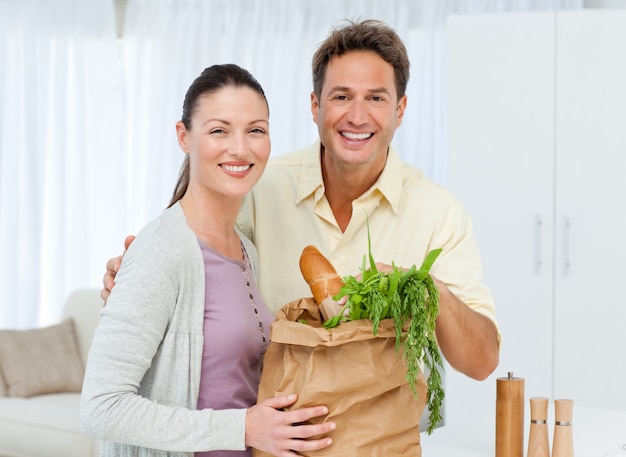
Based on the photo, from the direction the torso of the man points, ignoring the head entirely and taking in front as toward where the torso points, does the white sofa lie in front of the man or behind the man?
behind

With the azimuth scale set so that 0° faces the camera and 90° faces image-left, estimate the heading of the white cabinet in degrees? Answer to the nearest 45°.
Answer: approximately 0°

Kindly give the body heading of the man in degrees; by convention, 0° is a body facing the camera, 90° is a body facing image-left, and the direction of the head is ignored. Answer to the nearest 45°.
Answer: approximately 0°

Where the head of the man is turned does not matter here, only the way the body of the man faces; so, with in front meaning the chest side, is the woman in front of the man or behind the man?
in front

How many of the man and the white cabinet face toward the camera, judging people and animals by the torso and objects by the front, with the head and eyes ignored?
2

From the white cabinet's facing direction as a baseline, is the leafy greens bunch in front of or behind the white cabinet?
in front

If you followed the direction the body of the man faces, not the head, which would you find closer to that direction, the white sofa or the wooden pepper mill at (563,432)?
the wooden pepper mill

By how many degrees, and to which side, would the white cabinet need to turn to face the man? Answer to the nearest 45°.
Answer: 0° — it already faces them

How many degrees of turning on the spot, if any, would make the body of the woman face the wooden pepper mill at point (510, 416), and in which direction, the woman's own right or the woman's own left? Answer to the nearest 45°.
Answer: approximately 45° to the woman's own left

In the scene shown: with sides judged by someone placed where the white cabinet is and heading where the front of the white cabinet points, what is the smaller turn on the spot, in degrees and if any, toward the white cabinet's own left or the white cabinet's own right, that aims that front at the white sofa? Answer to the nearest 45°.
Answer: approximately 90° to the white cabinet's own right

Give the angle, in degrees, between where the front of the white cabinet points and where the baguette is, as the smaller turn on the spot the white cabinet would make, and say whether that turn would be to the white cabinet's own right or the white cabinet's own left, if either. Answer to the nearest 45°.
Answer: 0° — it already faces it
